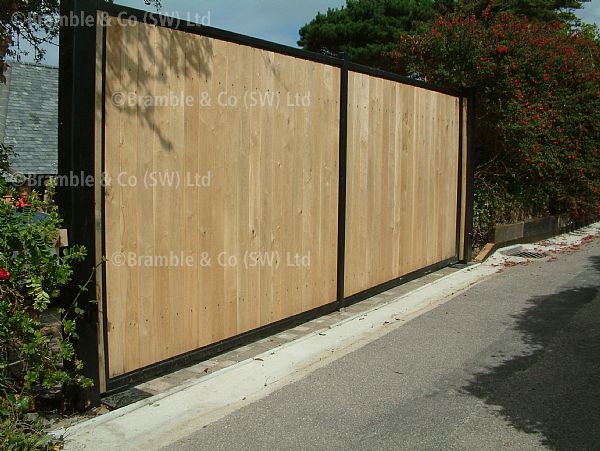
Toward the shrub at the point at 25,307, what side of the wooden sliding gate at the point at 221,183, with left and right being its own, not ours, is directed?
right

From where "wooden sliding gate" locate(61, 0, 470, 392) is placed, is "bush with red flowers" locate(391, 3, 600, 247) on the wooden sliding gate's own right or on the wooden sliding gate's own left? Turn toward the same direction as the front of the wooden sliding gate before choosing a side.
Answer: on the wooden sliding gate's own left

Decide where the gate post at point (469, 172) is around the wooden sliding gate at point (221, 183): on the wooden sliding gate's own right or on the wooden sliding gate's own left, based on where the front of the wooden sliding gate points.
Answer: on the wooden sliding gate's own left

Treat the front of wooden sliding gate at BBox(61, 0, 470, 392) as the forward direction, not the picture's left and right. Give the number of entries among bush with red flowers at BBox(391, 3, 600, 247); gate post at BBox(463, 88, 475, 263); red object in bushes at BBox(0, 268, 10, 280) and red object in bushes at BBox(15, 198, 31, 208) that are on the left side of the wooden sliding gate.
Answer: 2

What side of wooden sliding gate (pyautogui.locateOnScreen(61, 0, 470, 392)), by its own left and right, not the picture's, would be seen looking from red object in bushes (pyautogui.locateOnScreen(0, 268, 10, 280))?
right

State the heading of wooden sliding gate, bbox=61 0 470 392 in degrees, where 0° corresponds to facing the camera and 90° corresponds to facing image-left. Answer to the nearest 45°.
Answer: approximately 315°
